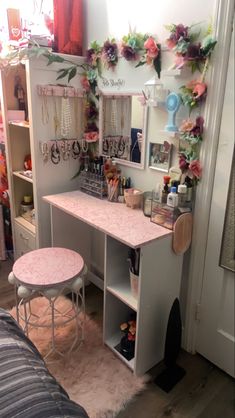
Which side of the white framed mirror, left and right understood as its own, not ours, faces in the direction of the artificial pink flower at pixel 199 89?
left

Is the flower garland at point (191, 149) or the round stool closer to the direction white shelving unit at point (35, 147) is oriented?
the round stool

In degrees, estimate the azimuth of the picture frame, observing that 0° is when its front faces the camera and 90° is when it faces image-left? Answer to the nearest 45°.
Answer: approximately 45°

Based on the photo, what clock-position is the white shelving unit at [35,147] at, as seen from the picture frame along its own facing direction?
The white shelving unit is roughly at 2 o'clock from the picture frame.

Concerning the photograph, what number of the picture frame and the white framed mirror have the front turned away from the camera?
0

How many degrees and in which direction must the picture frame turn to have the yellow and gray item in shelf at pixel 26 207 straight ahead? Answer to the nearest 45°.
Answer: approximately 90° to its right

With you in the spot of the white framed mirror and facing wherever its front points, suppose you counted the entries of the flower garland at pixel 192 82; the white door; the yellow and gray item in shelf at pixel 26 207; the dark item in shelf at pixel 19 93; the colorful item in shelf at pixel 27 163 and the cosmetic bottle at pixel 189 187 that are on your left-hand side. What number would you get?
3
